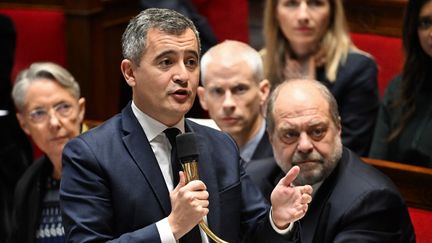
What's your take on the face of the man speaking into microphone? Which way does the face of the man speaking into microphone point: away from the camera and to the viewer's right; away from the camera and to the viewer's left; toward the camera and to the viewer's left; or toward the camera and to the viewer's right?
toward the camera and to the viewer's right

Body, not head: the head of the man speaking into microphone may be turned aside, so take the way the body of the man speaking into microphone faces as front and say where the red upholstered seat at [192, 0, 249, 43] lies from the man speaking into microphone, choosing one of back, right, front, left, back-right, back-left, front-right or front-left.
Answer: back-left

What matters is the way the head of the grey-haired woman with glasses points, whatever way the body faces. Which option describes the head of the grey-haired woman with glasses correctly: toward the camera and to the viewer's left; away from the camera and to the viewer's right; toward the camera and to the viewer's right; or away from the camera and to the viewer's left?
toward the camera and to the viewer's right

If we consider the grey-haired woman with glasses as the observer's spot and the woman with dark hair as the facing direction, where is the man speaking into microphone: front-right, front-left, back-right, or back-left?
front-right

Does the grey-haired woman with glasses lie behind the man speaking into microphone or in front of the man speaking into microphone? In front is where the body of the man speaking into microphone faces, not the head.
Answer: behind

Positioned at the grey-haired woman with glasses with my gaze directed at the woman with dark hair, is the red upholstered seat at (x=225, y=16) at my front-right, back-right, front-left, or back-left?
front-left

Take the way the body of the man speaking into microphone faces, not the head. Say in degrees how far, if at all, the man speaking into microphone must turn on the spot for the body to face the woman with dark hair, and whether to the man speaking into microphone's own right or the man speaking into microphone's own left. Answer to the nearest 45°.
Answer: approximately 90° to the man speaking into microphone's own left

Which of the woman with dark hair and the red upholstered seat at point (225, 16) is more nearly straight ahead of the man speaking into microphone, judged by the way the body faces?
the woman with dark hair

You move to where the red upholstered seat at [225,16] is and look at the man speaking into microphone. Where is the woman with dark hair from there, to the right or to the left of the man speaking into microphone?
left

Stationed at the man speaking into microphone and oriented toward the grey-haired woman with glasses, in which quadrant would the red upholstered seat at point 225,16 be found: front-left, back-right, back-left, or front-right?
front-right

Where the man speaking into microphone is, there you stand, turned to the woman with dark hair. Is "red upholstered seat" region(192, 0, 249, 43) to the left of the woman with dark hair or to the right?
left

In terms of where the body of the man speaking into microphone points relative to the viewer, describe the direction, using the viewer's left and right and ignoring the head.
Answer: facing the viewer and to the right of the viewer
